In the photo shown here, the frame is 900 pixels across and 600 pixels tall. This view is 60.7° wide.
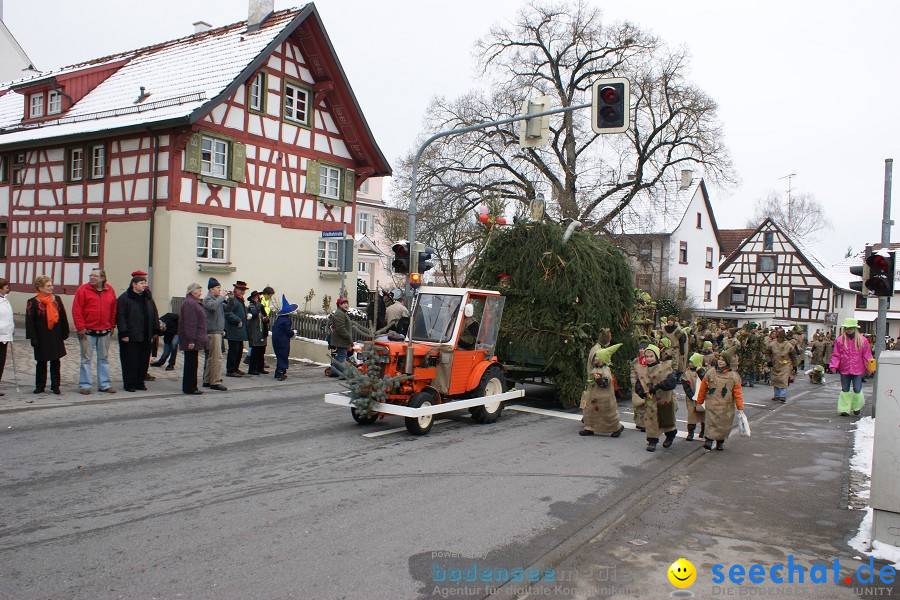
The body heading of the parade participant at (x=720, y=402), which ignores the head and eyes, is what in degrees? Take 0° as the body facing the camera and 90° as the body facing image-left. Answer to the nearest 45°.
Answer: approximately 0°

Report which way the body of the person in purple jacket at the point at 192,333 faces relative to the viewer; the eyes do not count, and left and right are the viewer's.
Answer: facing to the right of the viewer
